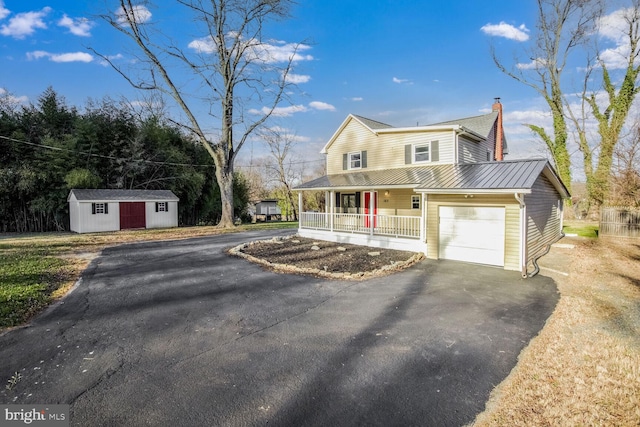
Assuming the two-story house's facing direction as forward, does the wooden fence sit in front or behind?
behind

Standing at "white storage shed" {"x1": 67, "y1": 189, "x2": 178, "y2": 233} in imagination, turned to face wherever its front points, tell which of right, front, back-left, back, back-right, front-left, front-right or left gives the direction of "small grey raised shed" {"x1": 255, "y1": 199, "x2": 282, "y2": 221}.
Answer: back-left

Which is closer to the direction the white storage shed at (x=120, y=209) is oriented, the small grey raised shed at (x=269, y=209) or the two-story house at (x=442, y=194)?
the two-story house

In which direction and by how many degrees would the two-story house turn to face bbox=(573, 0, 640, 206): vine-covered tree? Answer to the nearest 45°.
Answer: approximately 180°

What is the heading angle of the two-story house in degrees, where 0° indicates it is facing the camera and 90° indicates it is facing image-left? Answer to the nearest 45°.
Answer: approximately 45°

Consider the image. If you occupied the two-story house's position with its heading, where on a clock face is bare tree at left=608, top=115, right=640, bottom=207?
The bare tree is roughly at 6 o'clock from the two-story house.

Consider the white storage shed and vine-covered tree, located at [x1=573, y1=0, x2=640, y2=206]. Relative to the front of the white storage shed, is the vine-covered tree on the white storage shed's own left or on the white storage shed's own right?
on the white storage shed's own left
